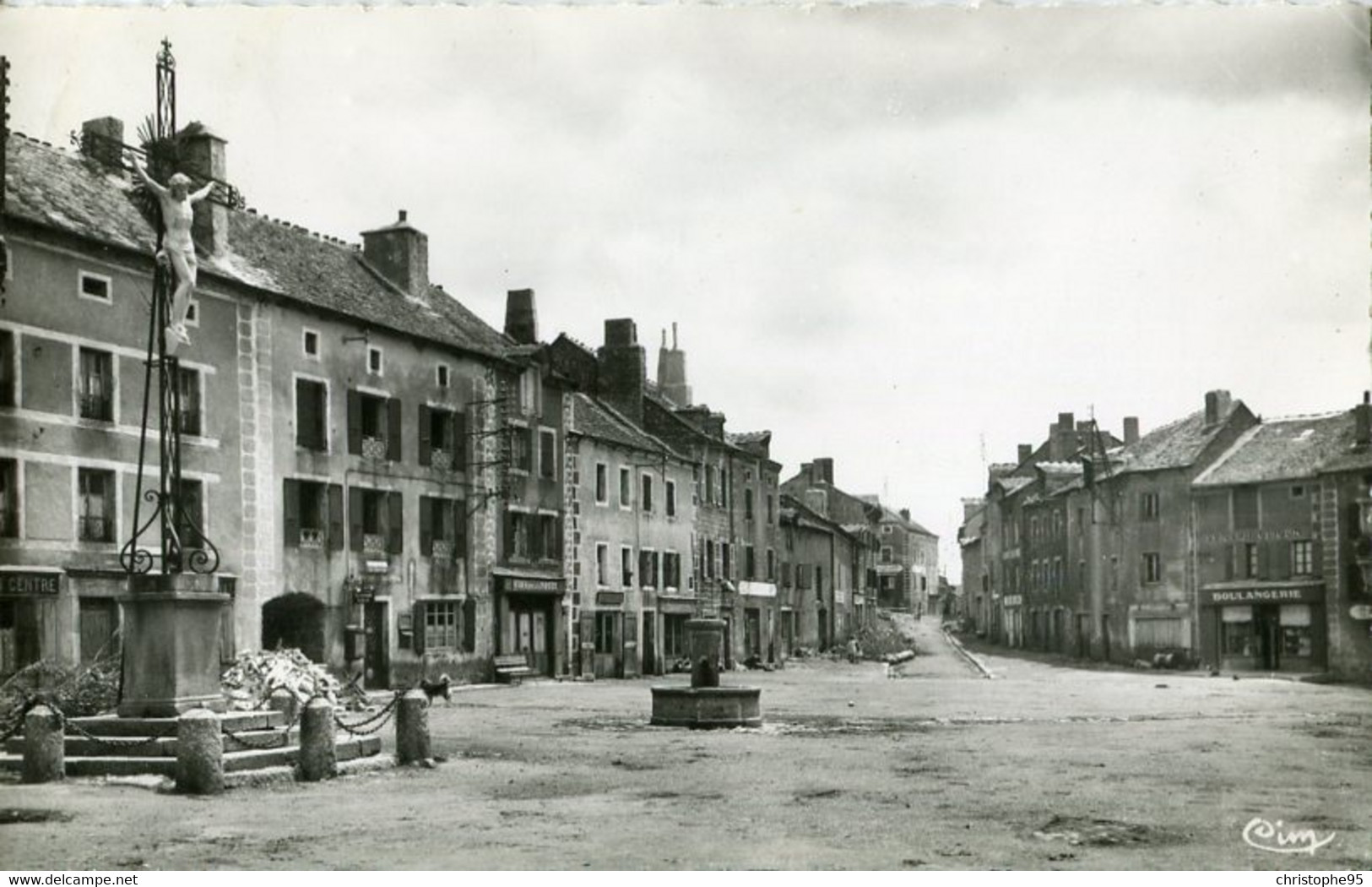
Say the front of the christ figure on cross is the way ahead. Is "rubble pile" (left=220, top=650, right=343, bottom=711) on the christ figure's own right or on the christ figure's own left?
on the christ figure's own left

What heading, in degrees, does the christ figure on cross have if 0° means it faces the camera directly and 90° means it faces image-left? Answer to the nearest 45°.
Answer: approximately 315°

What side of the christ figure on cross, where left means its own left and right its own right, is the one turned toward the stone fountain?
left
